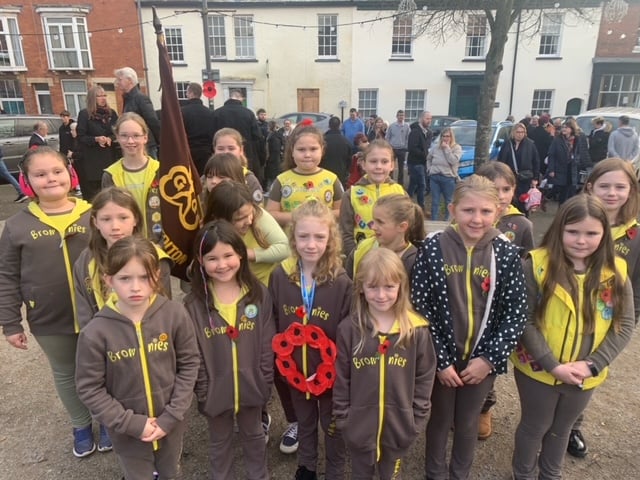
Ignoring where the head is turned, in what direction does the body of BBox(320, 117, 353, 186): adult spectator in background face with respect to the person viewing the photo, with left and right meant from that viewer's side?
facing away from the viewer

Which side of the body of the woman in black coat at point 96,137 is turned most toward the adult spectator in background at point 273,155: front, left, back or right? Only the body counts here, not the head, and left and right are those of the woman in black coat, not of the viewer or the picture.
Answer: left

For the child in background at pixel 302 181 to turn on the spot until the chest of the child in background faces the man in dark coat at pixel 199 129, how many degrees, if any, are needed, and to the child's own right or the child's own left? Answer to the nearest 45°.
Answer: approximately 135° to the child's own right

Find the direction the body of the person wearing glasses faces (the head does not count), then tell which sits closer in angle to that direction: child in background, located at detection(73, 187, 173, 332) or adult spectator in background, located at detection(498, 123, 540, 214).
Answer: the child in background

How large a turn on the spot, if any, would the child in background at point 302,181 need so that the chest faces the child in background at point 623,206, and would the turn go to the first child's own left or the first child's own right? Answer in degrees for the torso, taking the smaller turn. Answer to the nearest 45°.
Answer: approximately 45° to the first child's own left

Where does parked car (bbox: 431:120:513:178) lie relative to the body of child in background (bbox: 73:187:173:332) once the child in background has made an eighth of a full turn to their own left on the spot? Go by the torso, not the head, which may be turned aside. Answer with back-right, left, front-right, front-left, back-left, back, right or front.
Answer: left

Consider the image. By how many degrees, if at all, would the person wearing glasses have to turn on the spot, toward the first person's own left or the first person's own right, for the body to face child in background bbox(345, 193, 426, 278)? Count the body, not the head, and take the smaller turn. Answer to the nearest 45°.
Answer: approximately 45° to the first person's own left
